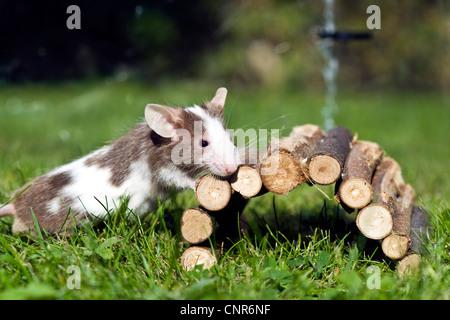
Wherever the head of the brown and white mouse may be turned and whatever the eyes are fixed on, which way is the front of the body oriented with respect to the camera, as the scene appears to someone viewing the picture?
to the viewer's right

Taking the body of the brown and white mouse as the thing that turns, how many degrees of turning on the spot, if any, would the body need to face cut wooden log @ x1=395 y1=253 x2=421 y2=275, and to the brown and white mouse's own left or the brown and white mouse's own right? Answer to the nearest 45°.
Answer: approximately 45° to the brown and white mouse's own right
